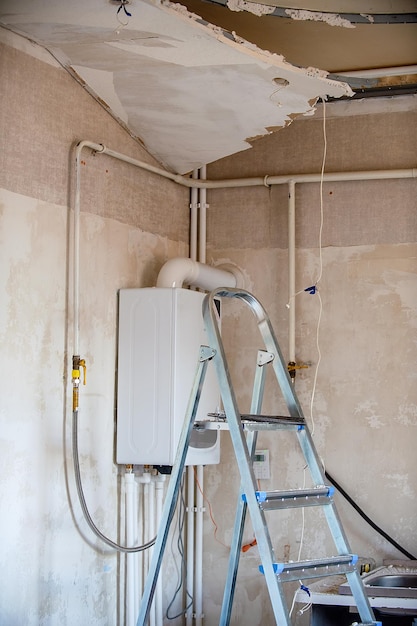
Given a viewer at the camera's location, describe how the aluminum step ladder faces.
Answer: facing the viewer and to the right of the viewer

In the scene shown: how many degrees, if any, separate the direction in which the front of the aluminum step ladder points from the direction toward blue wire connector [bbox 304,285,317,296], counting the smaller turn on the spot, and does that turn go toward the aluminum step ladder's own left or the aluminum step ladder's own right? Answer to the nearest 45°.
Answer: approximately 135° to the aluminum step ladder's own left

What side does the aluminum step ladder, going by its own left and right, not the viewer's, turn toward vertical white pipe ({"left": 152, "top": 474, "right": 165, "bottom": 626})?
back

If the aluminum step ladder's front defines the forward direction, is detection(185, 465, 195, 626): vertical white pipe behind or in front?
behind

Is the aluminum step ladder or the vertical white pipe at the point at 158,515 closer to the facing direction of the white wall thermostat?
the aluminum step ladder

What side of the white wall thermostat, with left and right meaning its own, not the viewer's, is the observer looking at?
front

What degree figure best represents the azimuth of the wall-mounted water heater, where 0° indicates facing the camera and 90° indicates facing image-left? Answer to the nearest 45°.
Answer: approximately 315°

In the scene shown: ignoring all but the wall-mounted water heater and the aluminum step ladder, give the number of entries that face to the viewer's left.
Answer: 0

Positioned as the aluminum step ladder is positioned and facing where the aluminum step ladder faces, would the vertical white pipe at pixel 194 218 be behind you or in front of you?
behind

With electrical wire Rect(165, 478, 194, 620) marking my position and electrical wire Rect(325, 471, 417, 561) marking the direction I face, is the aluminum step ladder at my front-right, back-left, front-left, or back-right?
front-right

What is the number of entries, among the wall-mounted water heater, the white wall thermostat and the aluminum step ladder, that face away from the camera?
0

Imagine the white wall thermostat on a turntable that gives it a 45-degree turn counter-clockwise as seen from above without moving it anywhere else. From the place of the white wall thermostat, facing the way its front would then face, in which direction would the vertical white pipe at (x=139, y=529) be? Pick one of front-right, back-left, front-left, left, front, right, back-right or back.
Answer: right

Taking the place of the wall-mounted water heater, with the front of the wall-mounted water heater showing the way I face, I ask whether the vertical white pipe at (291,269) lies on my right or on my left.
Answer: on my left
